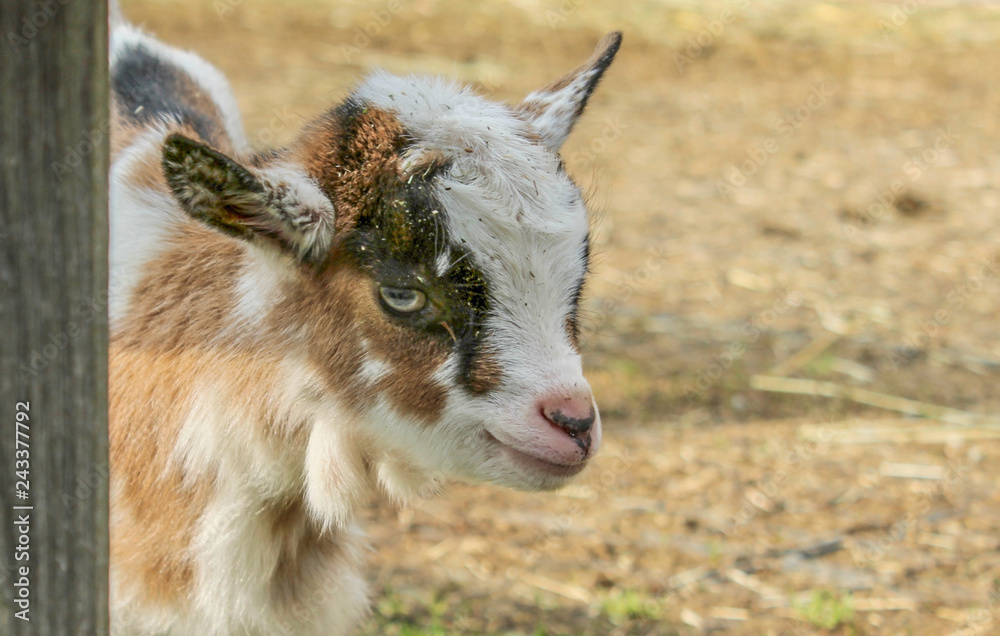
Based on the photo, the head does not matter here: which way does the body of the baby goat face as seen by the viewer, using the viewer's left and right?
facing the viewer and to the right of the viewer
